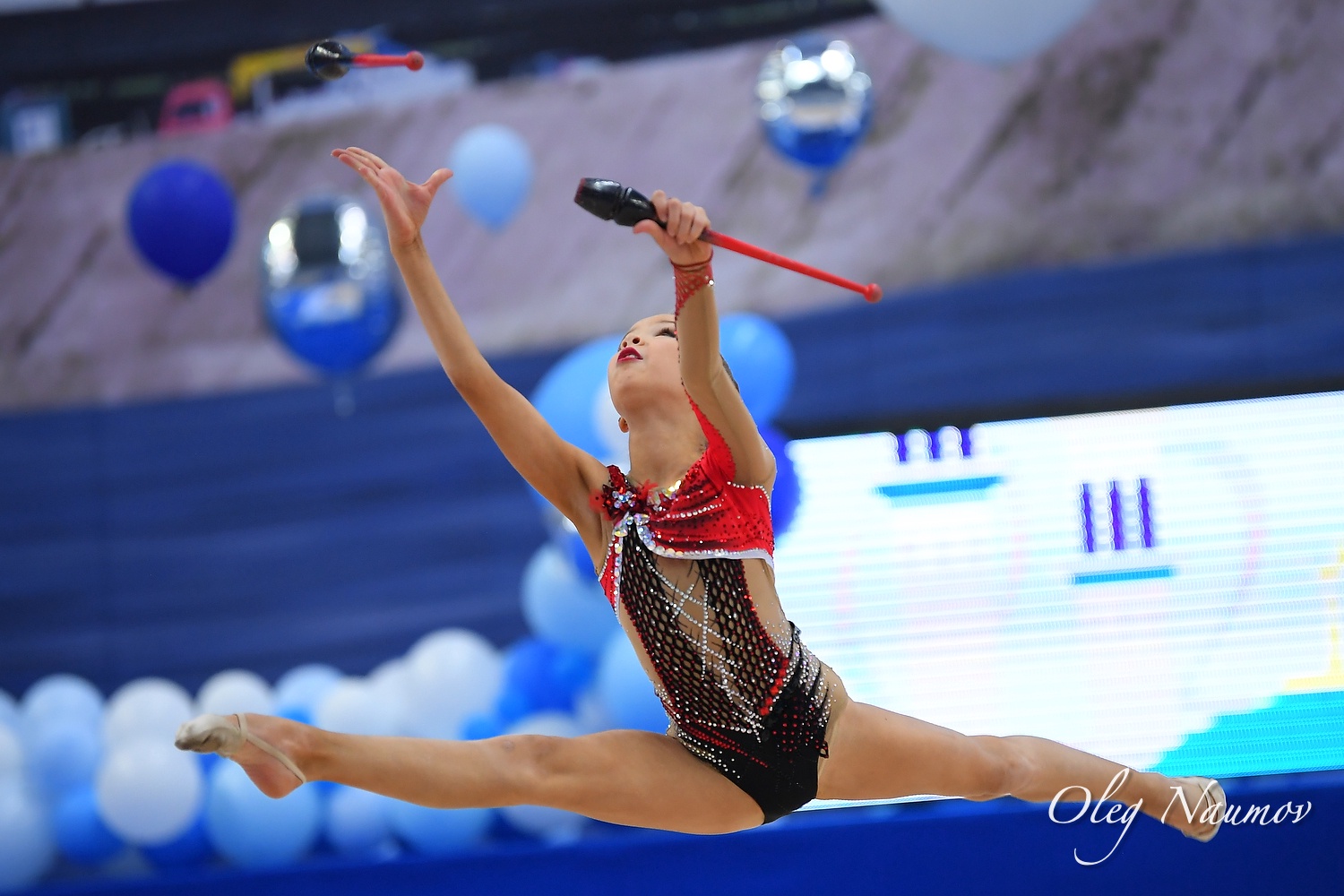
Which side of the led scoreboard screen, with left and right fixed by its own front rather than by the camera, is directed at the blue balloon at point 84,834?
right

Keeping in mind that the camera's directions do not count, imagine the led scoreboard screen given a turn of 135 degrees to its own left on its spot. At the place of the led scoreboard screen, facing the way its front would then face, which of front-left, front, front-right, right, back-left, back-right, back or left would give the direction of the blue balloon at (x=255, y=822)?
back-left

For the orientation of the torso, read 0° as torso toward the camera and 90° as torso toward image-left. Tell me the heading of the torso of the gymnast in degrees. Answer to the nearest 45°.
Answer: approximately 45°

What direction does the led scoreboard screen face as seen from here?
toward the camera

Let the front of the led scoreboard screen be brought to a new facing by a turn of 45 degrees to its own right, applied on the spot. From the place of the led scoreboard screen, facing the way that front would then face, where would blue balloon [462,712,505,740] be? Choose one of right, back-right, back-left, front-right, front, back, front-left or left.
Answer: front-right

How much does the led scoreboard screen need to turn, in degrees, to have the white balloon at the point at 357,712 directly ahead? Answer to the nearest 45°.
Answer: approximately 90° to its right

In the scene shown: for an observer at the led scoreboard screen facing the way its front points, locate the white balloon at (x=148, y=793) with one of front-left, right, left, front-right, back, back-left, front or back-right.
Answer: right

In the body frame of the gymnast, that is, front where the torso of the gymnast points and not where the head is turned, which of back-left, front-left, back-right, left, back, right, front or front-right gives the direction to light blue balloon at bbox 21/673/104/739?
right

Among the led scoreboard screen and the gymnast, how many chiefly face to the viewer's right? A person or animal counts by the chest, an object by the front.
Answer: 0

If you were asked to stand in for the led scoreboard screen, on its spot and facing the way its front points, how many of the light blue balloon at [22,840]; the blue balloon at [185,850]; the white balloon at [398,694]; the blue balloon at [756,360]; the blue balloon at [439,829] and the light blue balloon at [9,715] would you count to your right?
6

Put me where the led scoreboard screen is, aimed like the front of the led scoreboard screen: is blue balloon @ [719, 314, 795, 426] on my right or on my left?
on my right

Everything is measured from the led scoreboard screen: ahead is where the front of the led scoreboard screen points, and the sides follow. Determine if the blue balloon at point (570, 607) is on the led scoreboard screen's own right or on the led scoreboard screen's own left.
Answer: on the led scoreboard screen's own right
